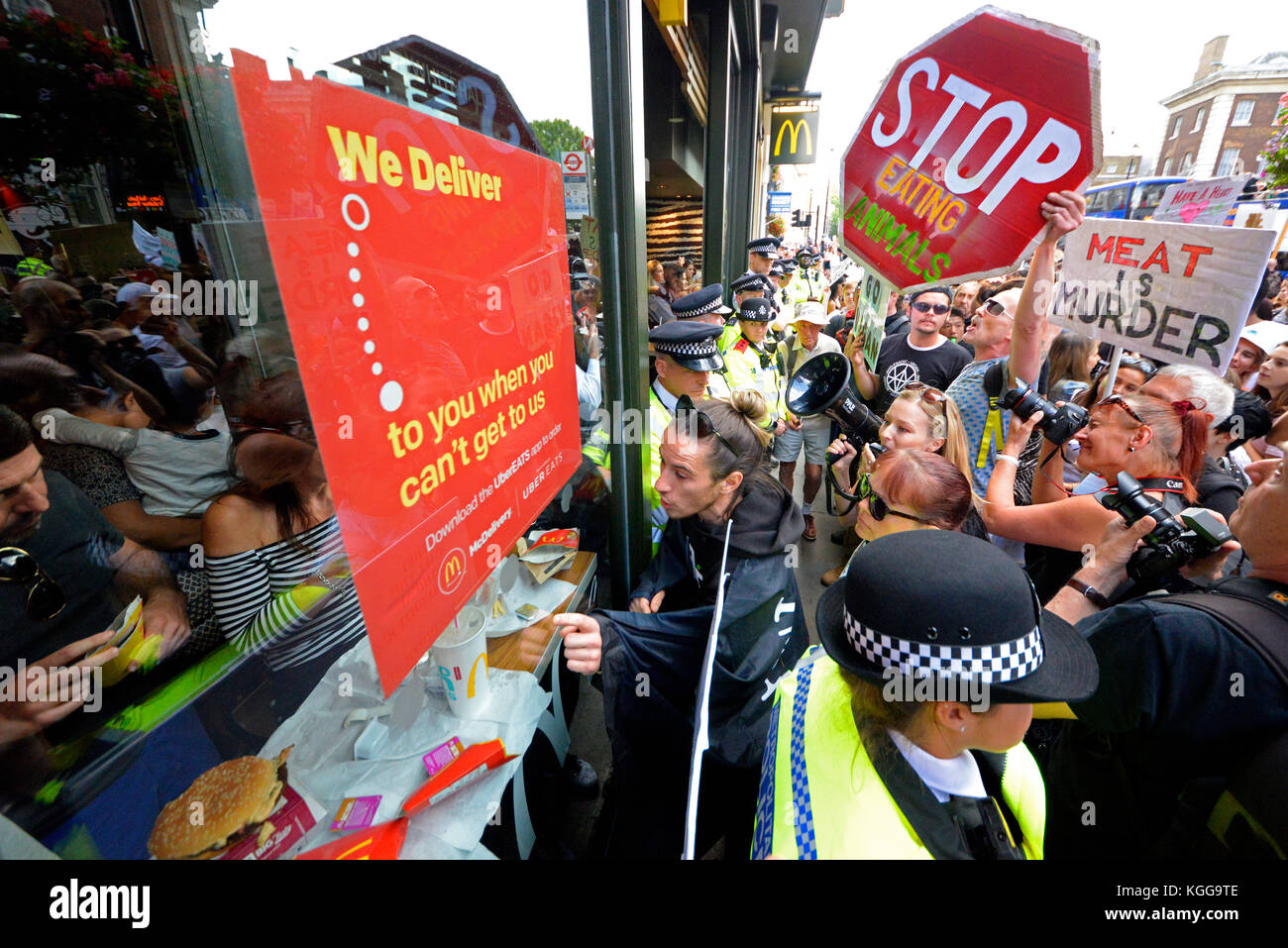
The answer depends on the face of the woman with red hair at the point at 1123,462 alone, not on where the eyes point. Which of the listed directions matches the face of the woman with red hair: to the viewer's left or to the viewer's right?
to the viewer's left

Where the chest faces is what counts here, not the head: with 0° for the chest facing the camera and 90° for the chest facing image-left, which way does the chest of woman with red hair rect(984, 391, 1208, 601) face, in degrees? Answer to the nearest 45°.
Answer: approximately 90°

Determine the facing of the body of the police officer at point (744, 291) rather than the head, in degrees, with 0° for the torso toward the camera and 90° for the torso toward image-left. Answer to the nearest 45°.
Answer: approximately 315°

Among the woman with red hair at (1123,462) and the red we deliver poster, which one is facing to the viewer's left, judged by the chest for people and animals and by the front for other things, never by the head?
the woman with red hair

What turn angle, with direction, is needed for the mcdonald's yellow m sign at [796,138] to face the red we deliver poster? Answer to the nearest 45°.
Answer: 0° — it already faces it

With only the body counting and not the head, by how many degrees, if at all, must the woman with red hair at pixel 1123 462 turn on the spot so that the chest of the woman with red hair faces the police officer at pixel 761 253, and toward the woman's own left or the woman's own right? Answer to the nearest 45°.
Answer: approximately 45° to the woman's own right

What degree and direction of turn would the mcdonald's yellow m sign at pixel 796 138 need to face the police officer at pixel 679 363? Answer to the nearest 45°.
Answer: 0° — it already faces them

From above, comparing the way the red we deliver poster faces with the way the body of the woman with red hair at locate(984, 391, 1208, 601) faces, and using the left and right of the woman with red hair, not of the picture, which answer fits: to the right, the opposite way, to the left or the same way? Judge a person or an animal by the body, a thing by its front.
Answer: the opposite way
